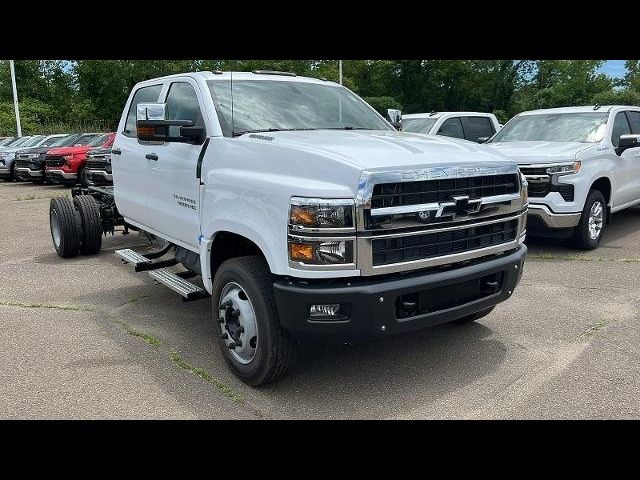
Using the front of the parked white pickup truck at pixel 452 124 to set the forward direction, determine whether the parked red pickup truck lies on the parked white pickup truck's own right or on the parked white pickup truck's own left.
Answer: on the parked white pickup truck's own right

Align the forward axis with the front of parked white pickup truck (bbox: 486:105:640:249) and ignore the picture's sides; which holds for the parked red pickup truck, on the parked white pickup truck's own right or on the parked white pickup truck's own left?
on the parked white pickup truck's own right

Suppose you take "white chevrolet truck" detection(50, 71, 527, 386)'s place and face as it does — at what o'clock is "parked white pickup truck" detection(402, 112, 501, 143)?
The parked white pickup truck is roughly at 8 o'clock from the white chevrolet truck.

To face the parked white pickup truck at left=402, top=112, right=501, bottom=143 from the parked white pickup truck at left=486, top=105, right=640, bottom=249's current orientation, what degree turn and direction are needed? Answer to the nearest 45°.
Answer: approximately 90° to its right

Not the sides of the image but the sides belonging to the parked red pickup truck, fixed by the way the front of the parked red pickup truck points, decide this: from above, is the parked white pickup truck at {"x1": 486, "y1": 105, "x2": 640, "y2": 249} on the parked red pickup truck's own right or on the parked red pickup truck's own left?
on the parked red pickup truck's own left

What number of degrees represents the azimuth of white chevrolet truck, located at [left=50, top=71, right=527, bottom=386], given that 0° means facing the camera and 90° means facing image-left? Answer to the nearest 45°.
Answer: approximately 315°

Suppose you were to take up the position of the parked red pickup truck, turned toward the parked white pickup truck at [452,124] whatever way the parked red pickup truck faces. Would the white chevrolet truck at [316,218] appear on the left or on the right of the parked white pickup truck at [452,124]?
right

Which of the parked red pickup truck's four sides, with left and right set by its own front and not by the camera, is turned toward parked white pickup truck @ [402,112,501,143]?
left

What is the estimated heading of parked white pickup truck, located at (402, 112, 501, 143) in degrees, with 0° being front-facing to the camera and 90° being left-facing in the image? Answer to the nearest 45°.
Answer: approximately 45°
